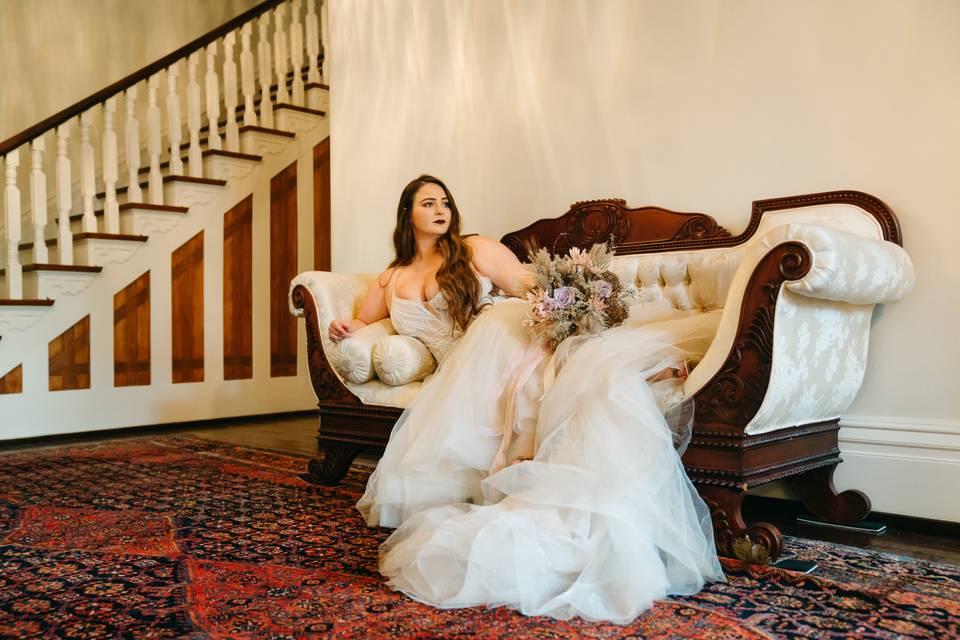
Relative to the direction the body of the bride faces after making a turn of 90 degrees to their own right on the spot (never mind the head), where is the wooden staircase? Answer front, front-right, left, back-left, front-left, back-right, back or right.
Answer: front-right

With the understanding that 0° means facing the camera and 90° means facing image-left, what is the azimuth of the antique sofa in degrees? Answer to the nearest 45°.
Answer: approximately 45°

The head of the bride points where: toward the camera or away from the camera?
toward the camera

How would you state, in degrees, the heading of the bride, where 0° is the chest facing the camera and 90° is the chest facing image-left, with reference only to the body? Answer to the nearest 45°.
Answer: approximately 0°

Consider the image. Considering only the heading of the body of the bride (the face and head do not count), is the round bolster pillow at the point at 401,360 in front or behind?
behind

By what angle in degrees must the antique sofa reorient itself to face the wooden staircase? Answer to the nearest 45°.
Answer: approximately 90° to its right
